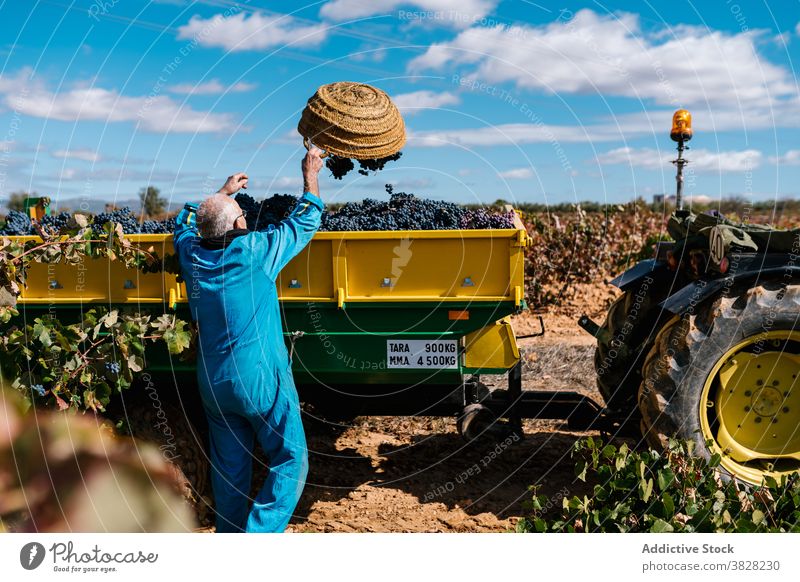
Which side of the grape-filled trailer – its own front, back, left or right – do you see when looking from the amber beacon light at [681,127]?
front

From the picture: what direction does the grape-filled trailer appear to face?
to the viewer's right

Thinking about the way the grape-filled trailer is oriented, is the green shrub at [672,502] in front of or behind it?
in front

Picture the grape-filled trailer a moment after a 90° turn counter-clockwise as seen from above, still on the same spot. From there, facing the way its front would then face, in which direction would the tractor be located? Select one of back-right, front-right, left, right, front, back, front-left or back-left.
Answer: right
